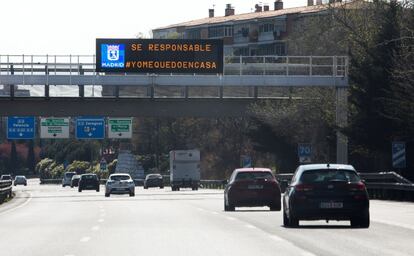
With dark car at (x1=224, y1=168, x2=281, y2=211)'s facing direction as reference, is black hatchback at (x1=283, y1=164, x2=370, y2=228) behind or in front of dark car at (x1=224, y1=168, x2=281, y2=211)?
behind

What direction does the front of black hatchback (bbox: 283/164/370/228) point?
away from the camera

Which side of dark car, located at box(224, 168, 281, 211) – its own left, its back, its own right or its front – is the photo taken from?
back

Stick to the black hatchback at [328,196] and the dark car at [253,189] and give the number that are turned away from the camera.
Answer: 2
